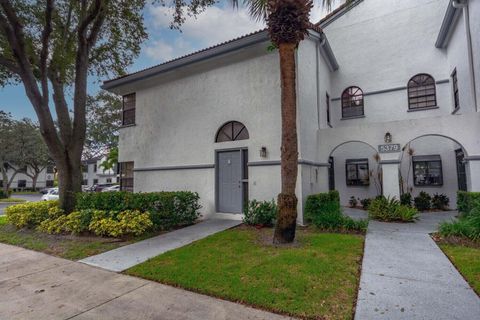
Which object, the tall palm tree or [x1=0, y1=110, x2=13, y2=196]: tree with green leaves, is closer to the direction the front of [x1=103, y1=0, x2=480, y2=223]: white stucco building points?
the tall palm tree

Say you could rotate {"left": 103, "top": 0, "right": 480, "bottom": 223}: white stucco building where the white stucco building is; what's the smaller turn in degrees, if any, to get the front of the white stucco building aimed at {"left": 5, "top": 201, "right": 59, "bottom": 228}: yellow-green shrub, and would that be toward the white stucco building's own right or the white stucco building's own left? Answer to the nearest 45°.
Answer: approximately 90° to the white stucco building's own right

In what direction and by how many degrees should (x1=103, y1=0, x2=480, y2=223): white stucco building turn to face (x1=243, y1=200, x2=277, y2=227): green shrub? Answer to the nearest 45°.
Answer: approximately 45° to its right

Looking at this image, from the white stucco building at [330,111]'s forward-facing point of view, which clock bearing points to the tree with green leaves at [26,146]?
The tree with green leaves is roughly at 4 o'clock from the white stucco building.

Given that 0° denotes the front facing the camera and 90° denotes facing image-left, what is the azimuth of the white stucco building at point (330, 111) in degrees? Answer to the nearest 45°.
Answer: approximately 0°

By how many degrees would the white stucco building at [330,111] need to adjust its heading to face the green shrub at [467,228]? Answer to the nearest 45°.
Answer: approximately 45° to its left

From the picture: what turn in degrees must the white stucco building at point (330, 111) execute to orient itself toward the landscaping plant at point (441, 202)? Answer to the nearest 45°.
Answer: approximately 90° to its left

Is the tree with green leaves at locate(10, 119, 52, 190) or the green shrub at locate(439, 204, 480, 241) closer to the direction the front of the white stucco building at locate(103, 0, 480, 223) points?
the green shrub

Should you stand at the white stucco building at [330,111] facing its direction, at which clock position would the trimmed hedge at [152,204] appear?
The trimmed hedge is roughly at 2 o'clock from the white stucco building.
